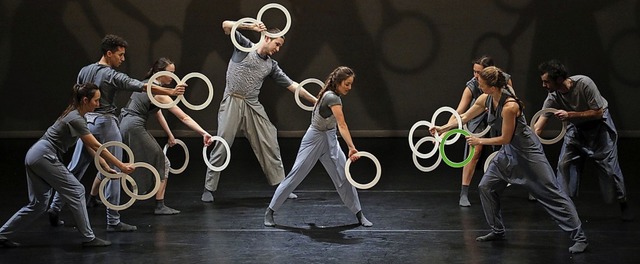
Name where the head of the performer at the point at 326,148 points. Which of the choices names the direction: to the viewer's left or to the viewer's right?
to the viewer's right

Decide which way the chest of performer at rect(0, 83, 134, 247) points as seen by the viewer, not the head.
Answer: to the viewer's right

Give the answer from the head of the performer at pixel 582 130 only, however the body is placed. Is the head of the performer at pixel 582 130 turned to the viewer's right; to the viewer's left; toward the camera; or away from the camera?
to the viewer's left

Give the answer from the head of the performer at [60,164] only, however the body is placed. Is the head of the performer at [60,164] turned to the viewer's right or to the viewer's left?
to the viewer's right

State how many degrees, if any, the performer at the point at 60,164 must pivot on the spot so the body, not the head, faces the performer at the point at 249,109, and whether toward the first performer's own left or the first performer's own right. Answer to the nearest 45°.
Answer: approximately 45° to the first performer's own left

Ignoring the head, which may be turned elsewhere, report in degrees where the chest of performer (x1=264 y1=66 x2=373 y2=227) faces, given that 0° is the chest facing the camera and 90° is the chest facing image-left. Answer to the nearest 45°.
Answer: approximately 270°
